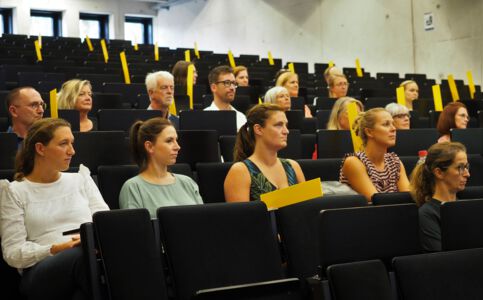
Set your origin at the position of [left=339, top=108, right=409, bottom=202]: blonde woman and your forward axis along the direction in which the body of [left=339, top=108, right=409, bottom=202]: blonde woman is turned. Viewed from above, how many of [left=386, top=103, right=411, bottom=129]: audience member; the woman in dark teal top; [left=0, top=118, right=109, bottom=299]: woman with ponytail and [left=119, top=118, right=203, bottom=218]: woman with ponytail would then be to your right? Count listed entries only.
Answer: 3

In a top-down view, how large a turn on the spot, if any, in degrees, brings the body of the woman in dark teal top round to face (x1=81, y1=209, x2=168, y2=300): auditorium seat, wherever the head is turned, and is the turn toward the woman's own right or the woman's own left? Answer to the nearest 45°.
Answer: approximately 45° to the woman's own right

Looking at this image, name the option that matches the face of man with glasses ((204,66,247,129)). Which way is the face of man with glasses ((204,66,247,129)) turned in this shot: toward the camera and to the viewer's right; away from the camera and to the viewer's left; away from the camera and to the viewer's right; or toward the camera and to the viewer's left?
toward the camera and to the viewer's right

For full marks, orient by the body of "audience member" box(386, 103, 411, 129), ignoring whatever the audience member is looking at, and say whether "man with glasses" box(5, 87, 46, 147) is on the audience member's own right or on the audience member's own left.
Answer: on the audience member's own right

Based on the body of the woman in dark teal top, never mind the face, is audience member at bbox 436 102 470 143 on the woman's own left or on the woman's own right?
on the woman's own left

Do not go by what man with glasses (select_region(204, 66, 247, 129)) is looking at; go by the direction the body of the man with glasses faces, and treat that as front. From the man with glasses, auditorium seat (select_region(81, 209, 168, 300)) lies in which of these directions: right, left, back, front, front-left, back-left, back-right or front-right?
front-right

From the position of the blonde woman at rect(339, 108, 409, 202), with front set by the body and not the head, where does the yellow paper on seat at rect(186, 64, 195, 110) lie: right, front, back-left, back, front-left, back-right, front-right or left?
back

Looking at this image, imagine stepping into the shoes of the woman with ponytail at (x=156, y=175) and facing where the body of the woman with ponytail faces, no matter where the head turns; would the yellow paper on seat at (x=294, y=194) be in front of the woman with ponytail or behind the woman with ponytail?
in front

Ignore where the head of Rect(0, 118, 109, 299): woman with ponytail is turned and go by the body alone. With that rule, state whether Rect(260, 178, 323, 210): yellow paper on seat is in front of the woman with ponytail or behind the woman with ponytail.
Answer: in front
